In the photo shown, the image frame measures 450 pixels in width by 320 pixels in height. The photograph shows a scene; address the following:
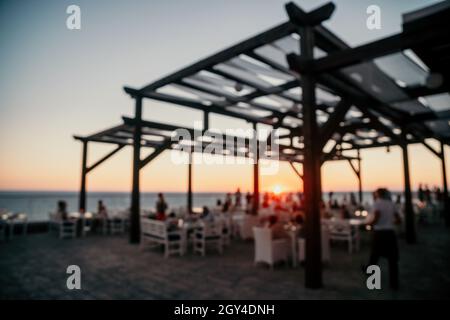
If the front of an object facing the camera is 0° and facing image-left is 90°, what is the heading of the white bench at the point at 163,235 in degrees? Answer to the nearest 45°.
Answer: approximately 225°

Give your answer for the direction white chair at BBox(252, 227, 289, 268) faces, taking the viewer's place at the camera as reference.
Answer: facing away from the viewer and to the right of the viewer

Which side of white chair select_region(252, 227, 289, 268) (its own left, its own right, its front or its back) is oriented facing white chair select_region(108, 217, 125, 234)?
left

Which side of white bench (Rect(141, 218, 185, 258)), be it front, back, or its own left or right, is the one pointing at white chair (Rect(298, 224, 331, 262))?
right

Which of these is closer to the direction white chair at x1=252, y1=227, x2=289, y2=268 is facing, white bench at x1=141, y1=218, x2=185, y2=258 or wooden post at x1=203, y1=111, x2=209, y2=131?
the wooden post

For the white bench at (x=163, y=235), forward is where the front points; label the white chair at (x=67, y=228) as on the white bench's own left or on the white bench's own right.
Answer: on the white bench's own left

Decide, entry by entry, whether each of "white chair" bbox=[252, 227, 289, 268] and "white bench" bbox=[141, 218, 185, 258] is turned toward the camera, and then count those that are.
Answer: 0

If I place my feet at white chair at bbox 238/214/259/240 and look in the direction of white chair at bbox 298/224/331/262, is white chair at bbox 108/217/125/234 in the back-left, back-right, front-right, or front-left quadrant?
back-right

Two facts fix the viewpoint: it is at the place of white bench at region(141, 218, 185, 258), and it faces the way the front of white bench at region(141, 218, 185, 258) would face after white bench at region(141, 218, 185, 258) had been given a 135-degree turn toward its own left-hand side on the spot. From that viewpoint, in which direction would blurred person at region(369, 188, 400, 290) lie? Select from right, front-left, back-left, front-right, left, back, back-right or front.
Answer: back-left

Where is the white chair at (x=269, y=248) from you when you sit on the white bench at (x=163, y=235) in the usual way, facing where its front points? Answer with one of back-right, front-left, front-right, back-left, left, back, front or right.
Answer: right
